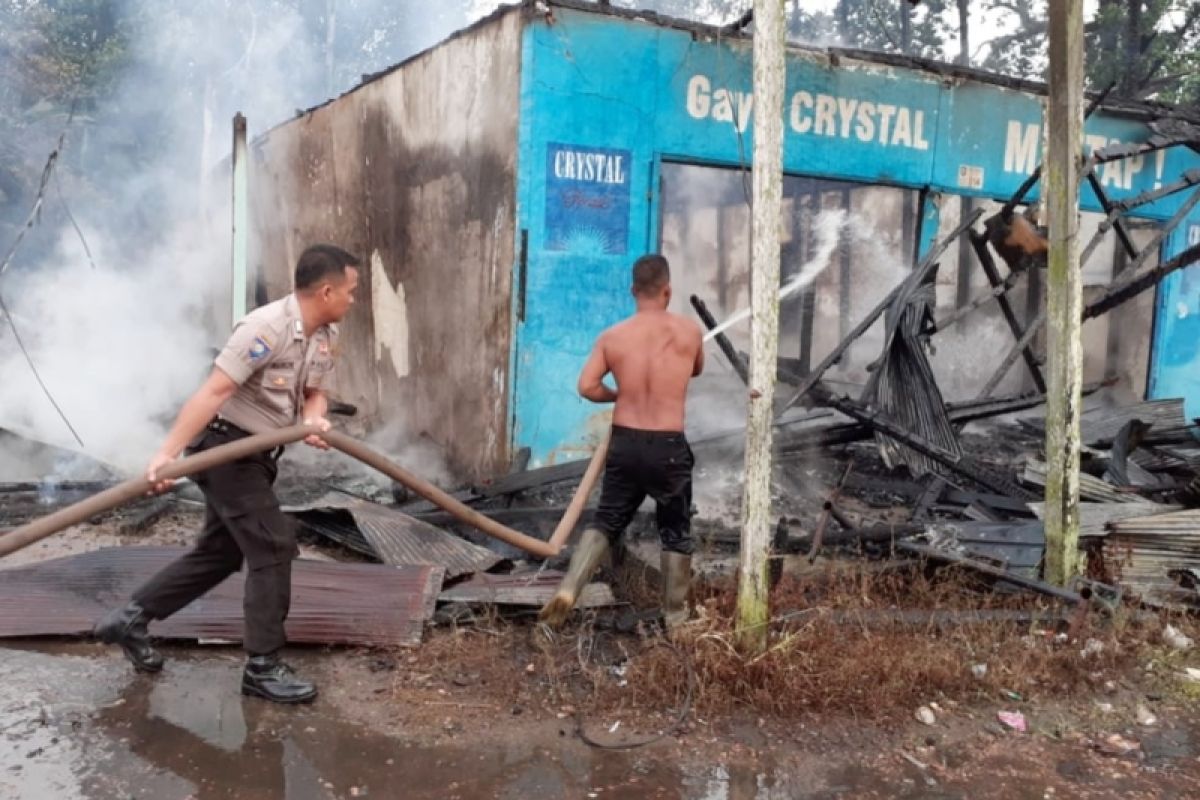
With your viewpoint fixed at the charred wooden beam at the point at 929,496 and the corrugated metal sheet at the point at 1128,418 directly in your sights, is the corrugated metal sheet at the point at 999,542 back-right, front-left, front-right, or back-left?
back-right

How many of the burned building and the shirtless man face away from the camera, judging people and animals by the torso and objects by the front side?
1

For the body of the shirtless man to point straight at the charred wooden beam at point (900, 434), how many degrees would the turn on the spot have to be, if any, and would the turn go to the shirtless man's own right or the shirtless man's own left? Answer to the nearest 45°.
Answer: approximately 45° to the shirtless man's own right

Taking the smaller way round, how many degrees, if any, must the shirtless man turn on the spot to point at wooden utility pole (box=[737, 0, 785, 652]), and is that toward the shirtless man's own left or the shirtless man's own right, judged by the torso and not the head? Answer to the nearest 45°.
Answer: approximately 135° to the shirtless man's own right

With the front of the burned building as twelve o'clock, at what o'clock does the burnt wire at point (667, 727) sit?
The burnt wire is roughly at 1 o'clock from the burned building.

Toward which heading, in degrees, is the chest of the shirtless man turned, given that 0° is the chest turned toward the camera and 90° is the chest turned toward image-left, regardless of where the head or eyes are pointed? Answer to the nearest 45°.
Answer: approximately 180°

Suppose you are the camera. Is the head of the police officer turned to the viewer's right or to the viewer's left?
to the viewer's right

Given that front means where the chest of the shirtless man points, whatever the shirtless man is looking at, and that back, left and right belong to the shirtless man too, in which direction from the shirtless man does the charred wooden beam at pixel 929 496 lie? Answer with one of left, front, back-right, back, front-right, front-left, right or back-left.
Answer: front-right

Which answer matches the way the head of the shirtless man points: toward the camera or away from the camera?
away from the camera

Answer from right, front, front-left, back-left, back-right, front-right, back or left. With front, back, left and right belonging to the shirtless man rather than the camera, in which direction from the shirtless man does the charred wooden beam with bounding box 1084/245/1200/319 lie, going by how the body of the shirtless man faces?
front-right

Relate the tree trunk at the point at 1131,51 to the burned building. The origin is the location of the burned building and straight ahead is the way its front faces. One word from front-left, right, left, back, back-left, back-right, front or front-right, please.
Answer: left

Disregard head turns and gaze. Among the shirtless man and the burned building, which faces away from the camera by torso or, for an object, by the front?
the shirtless man

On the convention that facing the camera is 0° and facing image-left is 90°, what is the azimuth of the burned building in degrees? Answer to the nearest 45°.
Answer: approximately 315°
